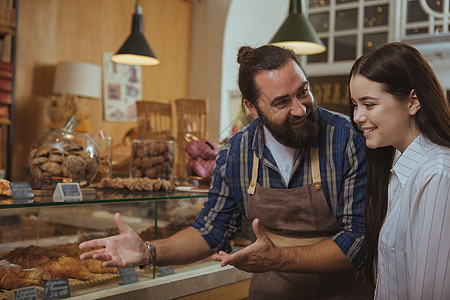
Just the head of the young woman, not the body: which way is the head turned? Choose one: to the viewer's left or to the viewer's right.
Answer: to the viewer's left

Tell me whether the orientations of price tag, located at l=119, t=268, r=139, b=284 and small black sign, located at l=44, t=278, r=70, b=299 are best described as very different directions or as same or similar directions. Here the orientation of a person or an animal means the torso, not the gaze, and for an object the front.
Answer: same or similar directions

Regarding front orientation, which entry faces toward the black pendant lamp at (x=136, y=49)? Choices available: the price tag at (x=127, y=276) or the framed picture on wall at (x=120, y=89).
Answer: the framed picture on wall

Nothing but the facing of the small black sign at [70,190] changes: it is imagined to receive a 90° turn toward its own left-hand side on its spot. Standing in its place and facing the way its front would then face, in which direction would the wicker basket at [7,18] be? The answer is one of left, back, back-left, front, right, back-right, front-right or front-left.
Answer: left

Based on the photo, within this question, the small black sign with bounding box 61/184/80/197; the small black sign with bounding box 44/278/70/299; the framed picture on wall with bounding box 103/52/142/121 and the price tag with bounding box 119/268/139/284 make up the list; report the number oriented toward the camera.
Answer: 4

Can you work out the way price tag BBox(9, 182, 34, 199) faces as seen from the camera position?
facing the viewer

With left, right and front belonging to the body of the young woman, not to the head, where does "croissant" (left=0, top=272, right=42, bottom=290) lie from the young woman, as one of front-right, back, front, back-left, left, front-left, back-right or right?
front

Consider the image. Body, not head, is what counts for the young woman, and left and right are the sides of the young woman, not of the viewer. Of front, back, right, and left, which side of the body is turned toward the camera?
left

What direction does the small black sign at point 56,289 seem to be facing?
toward the camera

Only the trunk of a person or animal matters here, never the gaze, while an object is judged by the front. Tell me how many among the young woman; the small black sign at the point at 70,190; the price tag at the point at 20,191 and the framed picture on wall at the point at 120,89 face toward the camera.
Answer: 3

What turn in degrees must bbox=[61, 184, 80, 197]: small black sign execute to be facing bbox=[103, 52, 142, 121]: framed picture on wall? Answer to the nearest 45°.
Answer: approximately 180°
